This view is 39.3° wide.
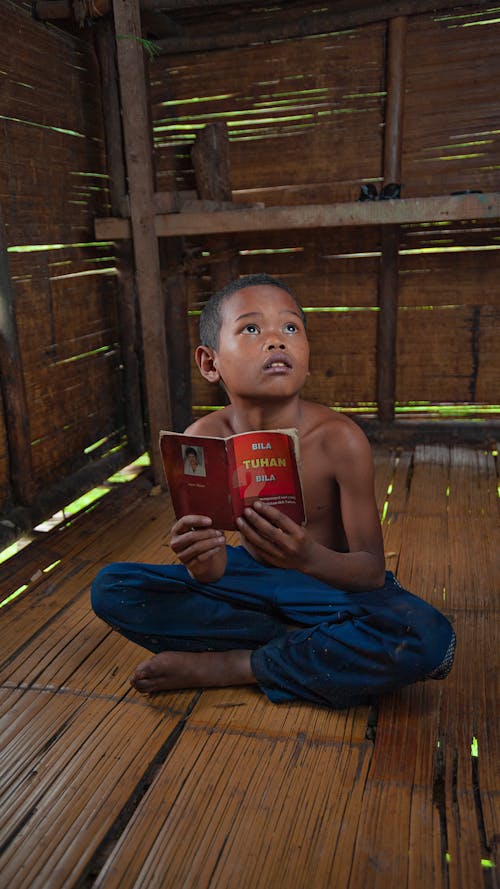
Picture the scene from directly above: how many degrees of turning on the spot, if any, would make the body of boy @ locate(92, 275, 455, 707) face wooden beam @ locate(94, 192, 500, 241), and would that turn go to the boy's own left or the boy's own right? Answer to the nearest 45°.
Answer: approximately 135° to the boy's own right

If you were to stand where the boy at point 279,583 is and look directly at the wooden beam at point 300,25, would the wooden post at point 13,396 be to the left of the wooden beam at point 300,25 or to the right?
left

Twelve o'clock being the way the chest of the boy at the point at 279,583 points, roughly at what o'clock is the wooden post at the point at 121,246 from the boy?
The wooden post is roughly at 4 o'clock from the boy.

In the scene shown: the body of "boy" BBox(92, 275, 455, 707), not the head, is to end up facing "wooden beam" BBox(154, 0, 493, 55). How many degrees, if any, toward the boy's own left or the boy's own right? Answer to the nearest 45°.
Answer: approximately 135° to the boy's own right

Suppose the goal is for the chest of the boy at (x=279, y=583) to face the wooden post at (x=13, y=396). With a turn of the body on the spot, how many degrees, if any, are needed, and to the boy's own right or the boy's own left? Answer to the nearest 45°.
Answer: approximately 90° to the boy's own right

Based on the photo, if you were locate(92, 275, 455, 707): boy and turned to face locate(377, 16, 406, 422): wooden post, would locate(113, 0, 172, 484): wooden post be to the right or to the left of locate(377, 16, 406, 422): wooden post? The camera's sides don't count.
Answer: left

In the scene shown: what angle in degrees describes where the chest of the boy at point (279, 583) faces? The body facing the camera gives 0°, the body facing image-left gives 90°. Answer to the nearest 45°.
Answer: approximately 45°

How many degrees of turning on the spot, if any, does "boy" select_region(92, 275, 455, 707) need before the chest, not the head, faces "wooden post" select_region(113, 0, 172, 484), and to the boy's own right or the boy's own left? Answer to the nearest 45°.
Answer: approximately 135° to the boy's own right

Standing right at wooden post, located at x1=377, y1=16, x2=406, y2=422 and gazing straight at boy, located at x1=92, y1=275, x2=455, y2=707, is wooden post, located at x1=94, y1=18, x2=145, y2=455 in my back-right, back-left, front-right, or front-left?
front-right
